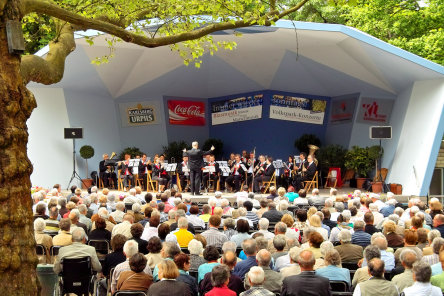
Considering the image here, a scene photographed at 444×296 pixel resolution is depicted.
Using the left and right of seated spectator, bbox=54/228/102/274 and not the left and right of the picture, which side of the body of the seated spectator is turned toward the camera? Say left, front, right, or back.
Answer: back

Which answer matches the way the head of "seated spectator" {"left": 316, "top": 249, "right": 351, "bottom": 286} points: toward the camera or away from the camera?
away from the camera

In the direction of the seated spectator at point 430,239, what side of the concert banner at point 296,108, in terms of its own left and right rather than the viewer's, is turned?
front

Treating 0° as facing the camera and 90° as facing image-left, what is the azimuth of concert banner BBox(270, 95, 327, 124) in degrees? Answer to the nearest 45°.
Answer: approximately 0°

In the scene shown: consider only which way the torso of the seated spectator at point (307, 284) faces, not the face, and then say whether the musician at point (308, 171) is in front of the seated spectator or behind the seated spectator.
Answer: in front

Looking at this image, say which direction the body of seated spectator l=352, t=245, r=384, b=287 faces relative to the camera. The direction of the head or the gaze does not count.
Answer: away from the camera

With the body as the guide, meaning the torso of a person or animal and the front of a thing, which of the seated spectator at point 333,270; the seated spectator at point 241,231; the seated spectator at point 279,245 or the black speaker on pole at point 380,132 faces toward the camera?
the black speaker on pole

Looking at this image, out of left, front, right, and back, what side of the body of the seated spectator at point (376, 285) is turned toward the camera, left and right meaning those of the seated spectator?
back

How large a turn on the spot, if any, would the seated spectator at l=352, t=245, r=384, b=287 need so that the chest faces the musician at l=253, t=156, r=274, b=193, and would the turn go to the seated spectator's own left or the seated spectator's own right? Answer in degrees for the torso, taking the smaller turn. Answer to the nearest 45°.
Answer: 0° — they already face them

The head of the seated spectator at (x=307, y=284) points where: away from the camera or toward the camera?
away from the camera

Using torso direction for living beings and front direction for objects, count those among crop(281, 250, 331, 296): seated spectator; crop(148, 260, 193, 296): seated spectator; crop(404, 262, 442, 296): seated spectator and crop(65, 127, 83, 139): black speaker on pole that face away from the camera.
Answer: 3

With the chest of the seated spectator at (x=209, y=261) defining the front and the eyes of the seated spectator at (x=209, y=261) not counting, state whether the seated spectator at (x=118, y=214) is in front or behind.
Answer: in front

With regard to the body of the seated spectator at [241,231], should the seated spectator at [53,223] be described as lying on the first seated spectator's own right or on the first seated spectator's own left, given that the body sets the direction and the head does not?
on the first seated spectator's own left

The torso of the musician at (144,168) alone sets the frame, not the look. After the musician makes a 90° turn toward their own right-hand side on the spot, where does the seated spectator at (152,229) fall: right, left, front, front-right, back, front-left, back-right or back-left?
front-left

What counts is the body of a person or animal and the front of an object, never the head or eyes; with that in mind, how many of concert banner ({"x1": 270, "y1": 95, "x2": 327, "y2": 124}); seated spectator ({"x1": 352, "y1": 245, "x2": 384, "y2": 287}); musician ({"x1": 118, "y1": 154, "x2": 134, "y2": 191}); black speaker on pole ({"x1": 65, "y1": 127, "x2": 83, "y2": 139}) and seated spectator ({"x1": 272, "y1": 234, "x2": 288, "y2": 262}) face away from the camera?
2

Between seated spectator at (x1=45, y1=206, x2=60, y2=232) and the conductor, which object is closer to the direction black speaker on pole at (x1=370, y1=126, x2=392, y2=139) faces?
the seated spectator
